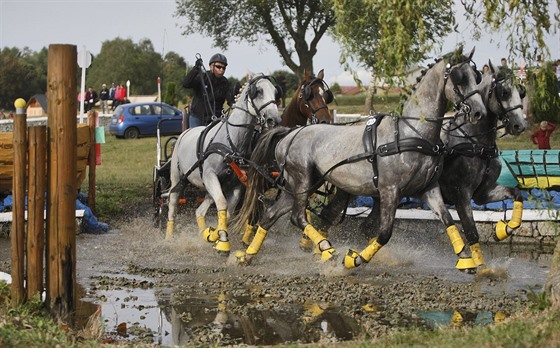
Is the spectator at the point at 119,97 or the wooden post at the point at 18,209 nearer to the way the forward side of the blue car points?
the spectator

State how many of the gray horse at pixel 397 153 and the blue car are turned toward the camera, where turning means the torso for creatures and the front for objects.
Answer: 0

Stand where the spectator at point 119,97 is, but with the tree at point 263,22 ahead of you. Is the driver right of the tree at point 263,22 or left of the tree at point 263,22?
right

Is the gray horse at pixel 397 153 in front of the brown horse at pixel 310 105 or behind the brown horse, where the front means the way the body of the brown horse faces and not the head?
in front

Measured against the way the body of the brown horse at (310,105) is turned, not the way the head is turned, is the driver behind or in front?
behind

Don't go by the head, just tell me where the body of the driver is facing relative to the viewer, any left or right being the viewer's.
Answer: facing the viewer and to the right of the viewer

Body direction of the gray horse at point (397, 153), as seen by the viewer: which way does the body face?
to the viewer's right

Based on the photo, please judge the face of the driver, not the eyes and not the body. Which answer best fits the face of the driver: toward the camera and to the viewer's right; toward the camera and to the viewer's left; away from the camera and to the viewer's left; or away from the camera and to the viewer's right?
toward the camera and to the viewer's right

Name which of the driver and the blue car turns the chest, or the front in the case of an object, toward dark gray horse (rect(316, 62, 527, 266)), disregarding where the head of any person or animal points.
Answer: the driver
